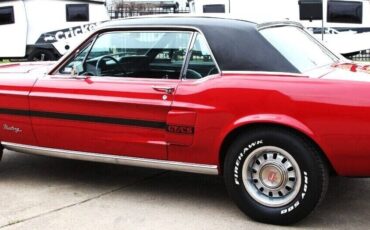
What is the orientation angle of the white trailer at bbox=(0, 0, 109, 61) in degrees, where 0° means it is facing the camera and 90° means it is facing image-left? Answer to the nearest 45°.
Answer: approximately 90°

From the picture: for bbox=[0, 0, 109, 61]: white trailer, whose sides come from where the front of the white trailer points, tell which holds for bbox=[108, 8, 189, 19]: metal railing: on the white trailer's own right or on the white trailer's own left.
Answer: on the white trailer's own right

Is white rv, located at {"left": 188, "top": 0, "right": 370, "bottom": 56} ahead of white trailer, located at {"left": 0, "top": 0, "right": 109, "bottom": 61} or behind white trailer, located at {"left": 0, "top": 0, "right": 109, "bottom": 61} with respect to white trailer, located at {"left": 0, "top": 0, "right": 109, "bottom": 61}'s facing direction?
behind

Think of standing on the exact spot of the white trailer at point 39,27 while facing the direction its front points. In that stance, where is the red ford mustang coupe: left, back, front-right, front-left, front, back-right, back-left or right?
left
